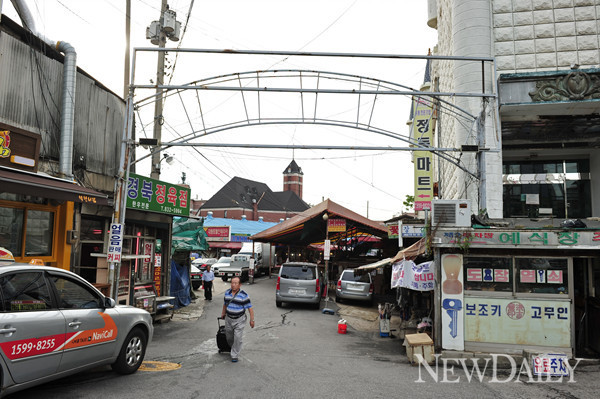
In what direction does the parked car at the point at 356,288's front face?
away from the camera

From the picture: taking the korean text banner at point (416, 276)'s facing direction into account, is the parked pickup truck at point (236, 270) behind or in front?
behind

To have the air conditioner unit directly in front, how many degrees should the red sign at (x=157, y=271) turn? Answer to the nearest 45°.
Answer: approximately 45° to its left

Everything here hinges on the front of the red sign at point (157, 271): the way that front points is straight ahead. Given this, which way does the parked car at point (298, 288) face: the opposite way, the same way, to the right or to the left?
the opposite way

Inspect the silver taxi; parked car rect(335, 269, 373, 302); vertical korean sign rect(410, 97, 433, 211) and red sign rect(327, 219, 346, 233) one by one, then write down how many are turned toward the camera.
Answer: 2

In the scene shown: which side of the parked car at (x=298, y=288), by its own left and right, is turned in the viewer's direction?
back

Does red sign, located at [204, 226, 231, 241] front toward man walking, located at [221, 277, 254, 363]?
yes
